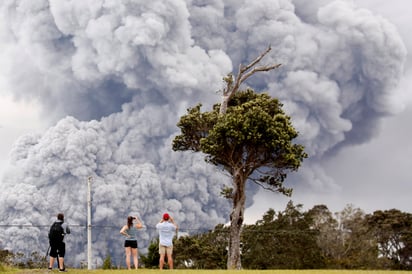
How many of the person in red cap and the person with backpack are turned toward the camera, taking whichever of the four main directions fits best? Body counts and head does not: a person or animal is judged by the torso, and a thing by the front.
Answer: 0

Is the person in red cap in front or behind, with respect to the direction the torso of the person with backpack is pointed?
in front

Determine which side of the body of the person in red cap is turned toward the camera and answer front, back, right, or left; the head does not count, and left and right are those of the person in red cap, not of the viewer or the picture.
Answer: back

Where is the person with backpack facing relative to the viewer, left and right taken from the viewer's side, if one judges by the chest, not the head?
facing away from the viewer and to the right of the viewer

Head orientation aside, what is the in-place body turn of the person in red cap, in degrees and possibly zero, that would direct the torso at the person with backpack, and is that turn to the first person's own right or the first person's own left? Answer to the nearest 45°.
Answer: approximately 135° to the first person's own left
